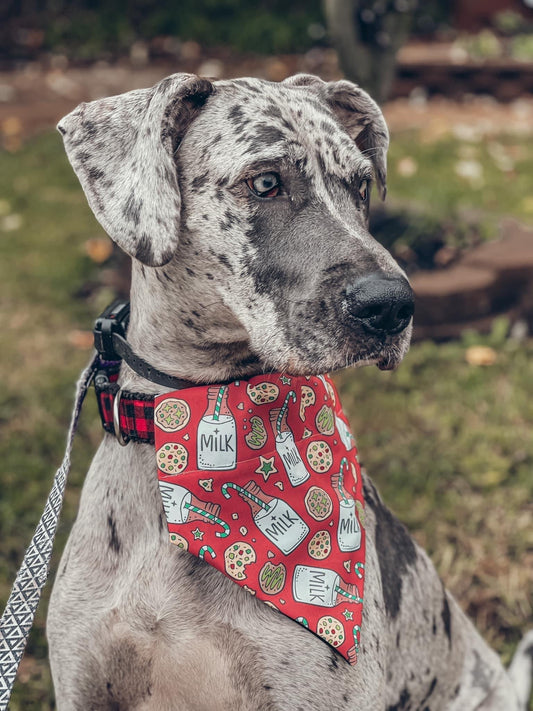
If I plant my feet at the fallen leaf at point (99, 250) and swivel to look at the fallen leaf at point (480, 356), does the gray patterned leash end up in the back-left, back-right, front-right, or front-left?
front-right

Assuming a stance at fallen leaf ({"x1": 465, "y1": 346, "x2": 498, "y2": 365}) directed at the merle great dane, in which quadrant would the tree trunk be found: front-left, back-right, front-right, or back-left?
back-right

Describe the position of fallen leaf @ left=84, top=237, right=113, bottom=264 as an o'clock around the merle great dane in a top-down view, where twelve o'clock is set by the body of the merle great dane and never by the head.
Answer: The fallen leaf is roughly at 4 o'clock from the merle great dane.

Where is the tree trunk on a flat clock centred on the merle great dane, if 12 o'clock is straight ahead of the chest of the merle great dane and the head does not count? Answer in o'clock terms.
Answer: The tree trunk is roughly at 5 o'clock from the merle great dane.

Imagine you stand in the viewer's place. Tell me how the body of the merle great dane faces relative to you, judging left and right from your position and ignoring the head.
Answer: facing the viewer and to the left of the viewer

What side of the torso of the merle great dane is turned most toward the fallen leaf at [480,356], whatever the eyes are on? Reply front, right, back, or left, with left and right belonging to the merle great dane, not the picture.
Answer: back
